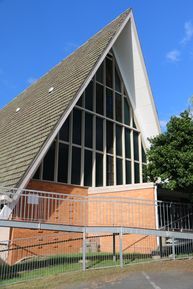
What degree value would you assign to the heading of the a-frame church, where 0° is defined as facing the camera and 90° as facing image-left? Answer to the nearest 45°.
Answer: approximately 315°
